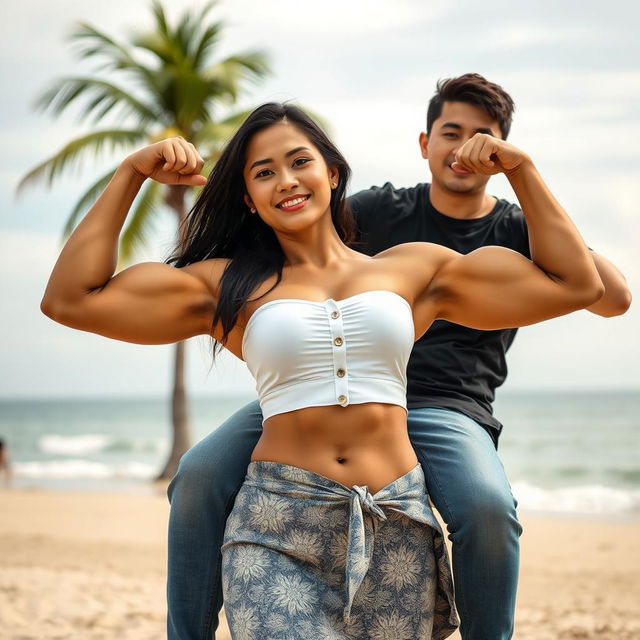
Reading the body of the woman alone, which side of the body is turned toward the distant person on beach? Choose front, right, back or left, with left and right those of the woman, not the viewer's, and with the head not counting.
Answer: back

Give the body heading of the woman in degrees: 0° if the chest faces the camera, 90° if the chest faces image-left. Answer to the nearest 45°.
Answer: approximately 0°
